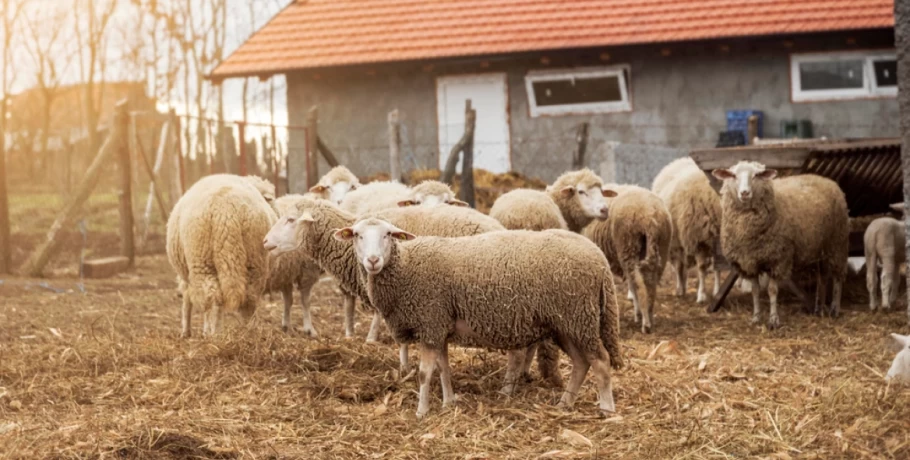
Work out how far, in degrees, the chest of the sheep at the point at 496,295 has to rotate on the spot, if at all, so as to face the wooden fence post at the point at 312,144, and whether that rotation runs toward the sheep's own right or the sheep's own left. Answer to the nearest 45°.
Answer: approximately 90° to the sheep's own right

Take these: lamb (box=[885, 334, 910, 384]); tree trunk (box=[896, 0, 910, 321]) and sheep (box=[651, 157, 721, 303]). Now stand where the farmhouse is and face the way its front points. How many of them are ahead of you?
3

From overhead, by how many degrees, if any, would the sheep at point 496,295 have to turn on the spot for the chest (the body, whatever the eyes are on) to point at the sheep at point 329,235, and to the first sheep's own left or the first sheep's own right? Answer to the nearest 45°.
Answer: approximately 45° to the first sheep's own right

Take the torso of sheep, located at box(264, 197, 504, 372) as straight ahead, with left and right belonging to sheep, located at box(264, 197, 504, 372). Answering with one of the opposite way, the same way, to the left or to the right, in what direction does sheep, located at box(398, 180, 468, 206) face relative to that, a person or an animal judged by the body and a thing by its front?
to the left

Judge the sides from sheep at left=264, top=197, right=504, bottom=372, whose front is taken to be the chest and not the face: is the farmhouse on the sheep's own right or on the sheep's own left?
on the sheep's own right

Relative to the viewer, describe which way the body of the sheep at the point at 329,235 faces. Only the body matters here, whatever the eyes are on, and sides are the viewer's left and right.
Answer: facing to the left of the viewer

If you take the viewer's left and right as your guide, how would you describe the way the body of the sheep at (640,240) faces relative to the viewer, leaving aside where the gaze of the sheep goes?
facing away from the viewer and to the left of the viewer

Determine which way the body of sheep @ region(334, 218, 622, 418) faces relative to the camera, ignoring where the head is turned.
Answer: to the viewer's left

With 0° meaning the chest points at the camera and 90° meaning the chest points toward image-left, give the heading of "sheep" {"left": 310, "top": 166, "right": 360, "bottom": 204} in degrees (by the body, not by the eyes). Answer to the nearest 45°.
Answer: approximately 0°

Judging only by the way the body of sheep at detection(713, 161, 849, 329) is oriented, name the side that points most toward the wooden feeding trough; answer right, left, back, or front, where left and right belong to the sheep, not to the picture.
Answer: back

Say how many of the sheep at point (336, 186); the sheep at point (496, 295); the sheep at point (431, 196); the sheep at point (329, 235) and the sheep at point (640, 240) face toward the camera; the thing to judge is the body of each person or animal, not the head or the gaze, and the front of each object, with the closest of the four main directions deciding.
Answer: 2
